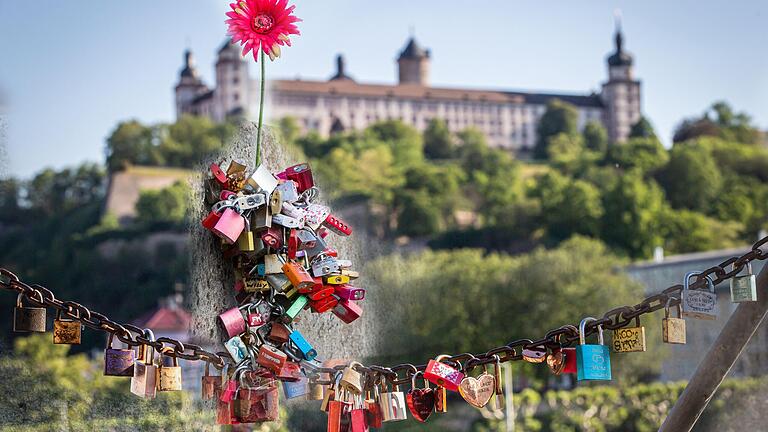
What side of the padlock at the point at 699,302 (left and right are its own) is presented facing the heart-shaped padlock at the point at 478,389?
right

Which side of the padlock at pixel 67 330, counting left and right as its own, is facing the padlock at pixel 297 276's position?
left

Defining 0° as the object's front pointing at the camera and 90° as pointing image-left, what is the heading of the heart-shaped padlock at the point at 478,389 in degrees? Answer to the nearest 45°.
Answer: approximately 0°
